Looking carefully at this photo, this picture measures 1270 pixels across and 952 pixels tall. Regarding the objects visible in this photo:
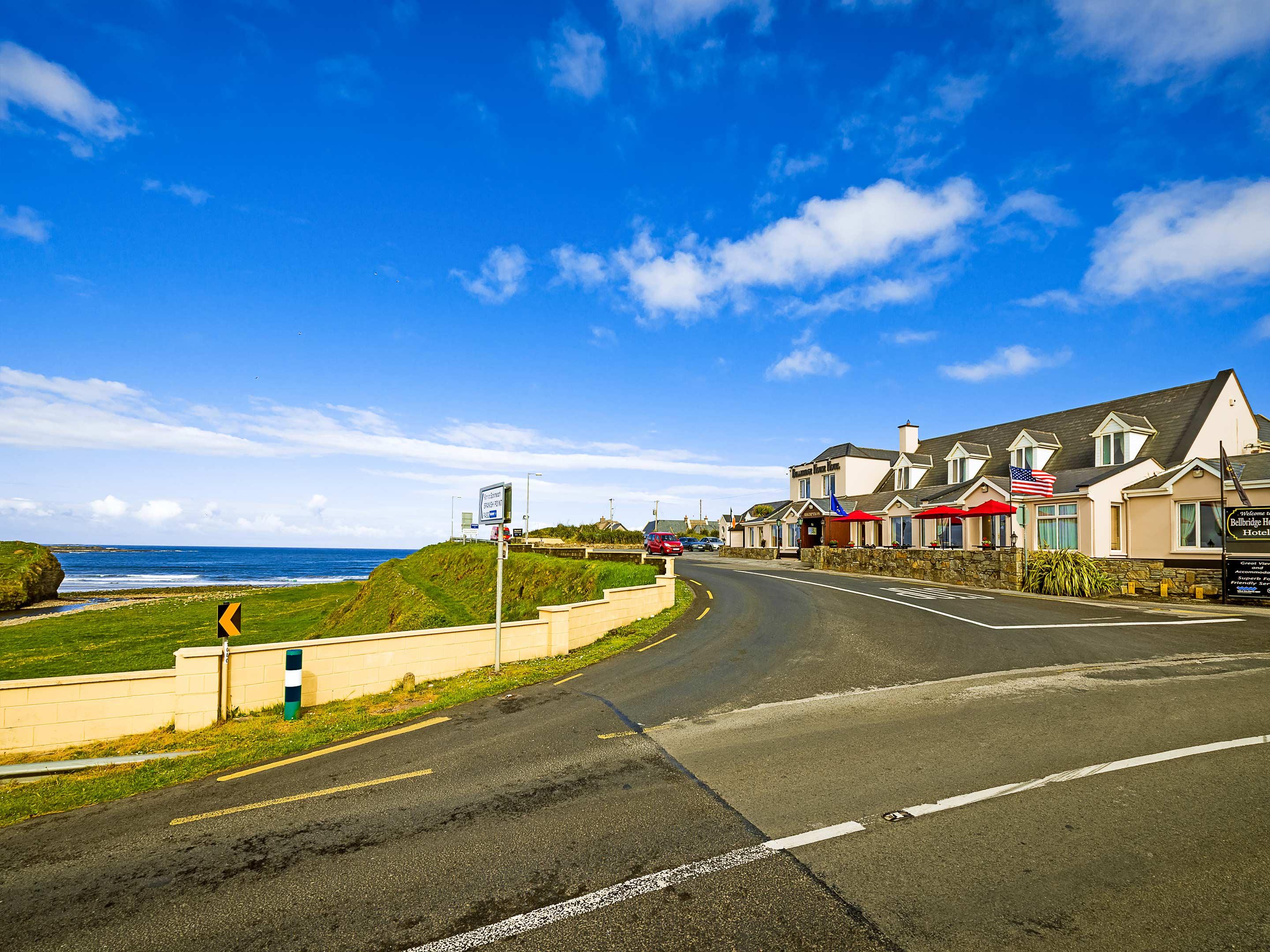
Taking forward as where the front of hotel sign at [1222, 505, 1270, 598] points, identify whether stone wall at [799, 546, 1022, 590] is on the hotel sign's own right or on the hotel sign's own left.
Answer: on the hotel sign's own right

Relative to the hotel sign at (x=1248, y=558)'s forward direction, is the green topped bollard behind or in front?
in front

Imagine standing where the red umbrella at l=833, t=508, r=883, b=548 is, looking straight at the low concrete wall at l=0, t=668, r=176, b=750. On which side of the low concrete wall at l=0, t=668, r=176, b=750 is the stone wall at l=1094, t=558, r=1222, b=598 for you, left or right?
left

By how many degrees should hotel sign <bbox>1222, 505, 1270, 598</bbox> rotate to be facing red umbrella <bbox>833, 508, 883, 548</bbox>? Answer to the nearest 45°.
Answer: approximately 135° to its right

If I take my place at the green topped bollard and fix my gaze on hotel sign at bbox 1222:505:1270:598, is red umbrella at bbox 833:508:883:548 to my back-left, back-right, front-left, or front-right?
front-left

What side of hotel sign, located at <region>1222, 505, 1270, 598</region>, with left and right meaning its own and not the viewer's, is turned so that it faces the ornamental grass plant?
right

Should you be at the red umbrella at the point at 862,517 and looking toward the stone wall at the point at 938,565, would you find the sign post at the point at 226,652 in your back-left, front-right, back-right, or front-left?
front-right

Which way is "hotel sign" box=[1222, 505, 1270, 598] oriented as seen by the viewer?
toward the camera

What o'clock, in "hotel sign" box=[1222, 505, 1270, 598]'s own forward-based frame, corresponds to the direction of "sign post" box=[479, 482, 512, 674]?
The sign post is roughly at 1 o'clock from the hotel sign.

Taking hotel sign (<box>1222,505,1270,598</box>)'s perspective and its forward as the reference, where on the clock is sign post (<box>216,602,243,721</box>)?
The sign post is roughly at 1 o'clock from the hotel sign.
